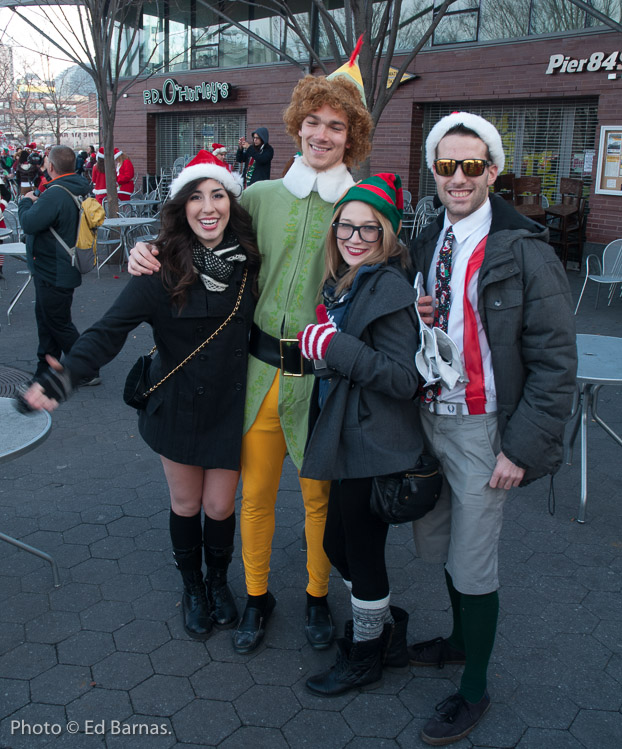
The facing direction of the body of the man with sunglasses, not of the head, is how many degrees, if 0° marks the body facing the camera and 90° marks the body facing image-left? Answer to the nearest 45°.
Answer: approximately 45°

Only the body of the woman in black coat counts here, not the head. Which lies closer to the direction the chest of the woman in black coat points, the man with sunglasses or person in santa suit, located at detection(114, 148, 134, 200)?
the man with sunglasses

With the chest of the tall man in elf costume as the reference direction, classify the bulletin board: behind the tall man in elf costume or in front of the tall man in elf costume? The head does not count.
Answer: behind

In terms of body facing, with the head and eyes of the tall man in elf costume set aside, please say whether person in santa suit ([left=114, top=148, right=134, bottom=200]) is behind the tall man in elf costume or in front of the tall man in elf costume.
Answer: behind

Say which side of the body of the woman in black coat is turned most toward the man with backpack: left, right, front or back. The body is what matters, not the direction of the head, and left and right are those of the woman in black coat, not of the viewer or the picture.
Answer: back

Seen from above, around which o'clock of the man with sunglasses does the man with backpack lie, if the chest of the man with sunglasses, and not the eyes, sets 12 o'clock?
The man with backpack is roughly at 3 o'clock from the man with sunglasses.

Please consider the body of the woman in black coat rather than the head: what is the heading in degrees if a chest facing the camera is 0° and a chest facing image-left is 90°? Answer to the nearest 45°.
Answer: approximately 0°

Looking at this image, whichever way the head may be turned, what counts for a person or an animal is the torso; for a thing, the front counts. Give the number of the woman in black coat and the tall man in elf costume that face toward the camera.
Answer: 2

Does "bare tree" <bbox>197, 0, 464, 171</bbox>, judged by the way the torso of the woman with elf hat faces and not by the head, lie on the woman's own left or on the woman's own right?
on the woman's own right
